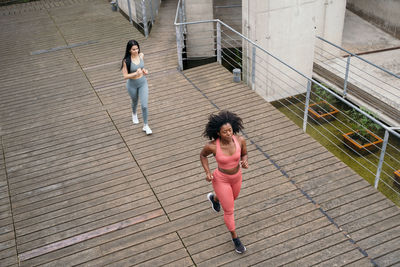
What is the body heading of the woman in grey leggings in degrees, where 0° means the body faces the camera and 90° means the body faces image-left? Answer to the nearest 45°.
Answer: approximately 315°

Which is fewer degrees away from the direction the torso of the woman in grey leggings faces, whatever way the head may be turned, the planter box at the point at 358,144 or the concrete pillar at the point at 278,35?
the planter box

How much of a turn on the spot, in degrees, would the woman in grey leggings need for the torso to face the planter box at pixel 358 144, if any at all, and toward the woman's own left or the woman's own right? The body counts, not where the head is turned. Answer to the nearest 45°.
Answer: approximately 45° to the woman's own left

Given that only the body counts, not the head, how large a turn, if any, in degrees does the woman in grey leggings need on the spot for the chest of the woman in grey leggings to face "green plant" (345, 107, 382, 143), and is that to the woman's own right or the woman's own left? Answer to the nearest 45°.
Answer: approximately 45° to the woman's own left

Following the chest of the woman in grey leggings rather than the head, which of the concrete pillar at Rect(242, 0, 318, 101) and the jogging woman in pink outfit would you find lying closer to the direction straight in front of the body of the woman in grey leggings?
the jogging woman in pink outfit

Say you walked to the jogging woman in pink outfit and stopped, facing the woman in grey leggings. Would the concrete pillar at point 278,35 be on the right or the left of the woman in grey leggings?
right
